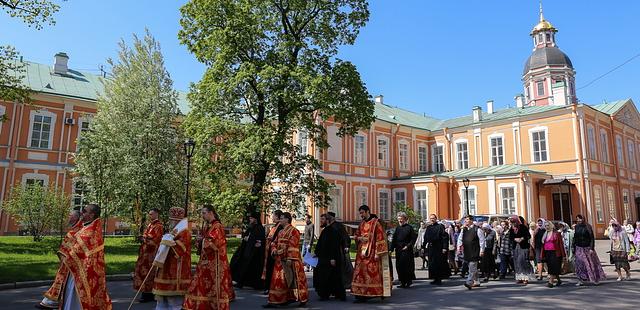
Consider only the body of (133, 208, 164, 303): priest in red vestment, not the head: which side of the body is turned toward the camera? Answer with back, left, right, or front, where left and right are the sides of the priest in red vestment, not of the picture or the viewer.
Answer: left

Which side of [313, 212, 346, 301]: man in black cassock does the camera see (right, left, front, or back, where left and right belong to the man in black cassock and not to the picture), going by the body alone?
left

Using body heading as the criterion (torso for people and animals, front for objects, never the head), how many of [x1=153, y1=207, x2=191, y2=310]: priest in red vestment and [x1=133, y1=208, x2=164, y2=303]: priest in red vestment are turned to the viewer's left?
2

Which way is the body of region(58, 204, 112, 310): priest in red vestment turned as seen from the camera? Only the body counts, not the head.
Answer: to the viewer's left

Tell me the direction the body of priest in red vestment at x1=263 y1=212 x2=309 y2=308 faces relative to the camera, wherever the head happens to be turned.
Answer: to the viewer's left

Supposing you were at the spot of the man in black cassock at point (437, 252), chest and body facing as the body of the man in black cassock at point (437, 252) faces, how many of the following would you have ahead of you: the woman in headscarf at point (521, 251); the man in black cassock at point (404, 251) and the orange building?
1

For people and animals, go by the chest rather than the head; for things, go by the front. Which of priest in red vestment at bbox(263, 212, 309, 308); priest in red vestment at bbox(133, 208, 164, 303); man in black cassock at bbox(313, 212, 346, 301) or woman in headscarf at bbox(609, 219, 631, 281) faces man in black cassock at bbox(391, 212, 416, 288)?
the woman in headscarf

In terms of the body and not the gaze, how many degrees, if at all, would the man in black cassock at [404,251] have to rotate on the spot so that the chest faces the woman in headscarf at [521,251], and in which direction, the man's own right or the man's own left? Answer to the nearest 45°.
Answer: approximately 135° to the man's own left

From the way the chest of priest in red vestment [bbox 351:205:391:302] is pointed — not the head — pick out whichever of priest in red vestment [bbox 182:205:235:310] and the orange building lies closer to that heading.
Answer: the priest in red vestment

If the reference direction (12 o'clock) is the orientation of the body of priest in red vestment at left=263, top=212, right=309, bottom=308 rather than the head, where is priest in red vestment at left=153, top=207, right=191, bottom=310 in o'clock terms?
priest in red vestment at left=153, top=207, right=191, bottom=310 is roughly at 11 o'clock from priest in red vestment at left=263, top=212, right=309, bottom=308.

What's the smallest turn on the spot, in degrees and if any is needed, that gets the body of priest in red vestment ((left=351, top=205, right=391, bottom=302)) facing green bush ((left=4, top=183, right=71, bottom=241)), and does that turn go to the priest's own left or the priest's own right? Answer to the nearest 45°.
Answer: approximately 90° to the priest's own right

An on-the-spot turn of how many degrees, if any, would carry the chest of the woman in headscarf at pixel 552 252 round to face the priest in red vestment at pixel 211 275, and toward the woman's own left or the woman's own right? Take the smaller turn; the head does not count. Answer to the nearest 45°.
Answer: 0° — they already face them
